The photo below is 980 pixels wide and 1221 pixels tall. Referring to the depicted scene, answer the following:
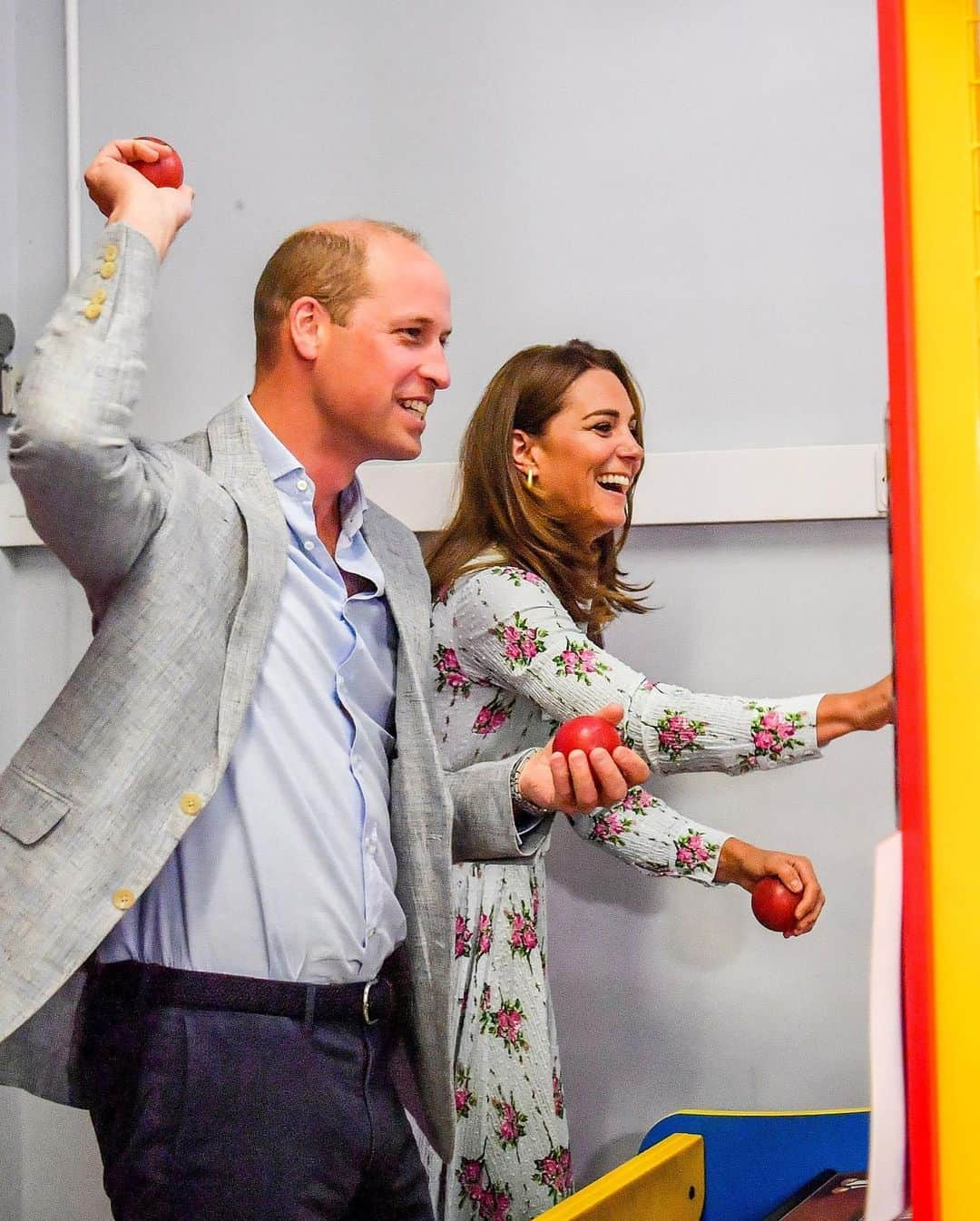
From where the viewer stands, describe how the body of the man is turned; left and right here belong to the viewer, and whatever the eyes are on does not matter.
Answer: facing the viewer and to the right of the viewer

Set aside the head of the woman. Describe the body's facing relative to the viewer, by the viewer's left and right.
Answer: facing to the right of the viewer

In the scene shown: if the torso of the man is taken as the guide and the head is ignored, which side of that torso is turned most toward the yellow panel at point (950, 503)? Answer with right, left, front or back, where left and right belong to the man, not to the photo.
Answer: front

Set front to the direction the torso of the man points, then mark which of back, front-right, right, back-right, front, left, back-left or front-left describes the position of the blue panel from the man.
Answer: left

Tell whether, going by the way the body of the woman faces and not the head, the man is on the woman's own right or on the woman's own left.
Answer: on the woman's own right

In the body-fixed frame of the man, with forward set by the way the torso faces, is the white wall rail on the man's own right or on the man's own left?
on the man's own left

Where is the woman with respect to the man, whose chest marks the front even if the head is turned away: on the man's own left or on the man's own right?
on the man's own left

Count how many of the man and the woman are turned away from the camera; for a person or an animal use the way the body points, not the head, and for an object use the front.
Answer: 0

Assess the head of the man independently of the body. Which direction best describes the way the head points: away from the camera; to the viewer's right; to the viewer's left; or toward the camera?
to the viewer's right
